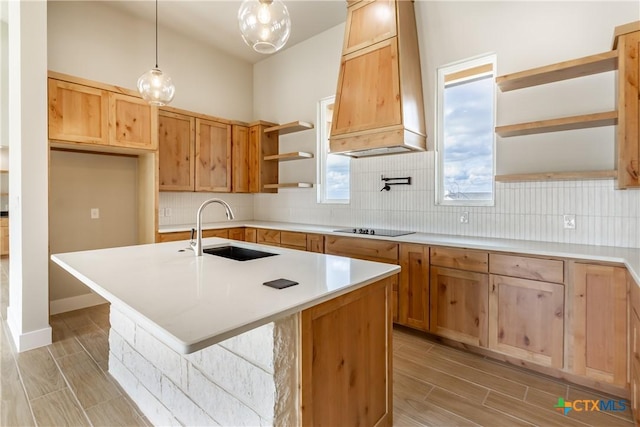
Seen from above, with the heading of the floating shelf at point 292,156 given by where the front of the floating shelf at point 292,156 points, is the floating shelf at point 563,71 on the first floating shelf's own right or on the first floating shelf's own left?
on the first floating shelf's own left

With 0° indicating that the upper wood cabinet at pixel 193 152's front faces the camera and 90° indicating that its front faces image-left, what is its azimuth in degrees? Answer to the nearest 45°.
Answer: approximately 315°

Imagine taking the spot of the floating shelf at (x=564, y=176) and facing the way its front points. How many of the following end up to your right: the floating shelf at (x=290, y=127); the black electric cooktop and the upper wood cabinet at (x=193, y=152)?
3

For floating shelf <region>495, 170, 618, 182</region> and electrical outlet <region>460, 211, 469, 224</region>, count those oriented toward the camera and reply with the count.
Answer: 2

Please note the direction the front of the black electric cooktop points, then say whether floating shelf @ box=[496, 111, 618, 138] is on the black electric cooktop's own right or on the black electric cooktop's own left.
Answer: on the black electric cooktop's own left

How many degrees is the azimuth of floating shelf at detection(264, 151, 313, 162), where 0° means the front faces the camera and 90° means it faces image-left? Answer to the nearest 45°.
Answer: approximately 45°

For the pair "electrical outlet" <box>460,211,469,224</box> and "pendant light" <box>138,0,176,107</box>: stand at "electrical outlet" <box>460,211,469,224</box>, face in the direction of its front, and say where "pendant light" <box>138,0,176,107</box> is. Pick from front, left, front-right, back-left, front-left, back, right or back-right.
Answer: front-right
